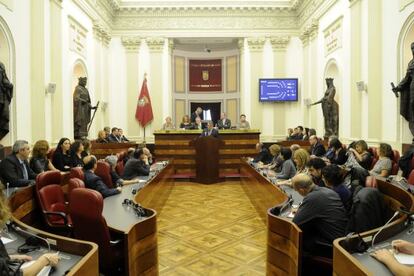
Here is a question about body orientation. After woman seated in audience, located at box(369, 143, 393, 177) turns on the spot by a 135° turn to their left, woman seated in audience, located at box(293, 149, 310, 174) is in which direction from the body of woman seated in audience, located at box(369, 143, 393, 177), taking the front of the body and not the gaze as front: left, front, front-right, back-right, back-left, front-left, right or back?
right

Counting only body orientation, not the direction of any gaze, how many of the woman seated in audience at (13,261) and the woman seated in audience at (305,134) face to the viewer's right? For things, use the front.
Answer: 1

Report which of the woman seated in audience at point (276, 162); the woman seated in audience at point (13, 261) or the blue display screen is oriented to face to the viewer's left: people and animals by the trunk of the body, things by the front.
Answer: the woman seated in audience at point (276, 162)

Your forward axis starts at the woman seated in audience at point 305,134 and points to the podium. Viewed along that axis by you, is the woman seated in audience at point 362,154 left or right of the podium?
left

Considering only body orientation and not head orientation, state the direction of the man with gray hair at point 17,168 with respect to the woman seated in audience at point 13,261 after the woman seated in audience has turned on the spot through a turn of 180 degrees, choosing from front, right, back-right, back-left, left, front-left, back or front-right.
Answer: right

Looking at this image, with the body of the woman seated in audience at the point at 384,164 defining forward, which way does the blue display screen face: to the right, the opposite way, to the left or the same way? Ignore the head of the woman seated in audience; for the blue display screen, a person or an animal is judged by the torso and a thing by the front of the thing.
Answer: to the left

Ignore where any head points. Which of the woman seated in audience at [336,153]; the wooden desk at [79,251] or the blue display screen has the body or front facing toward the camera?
the blue display screen

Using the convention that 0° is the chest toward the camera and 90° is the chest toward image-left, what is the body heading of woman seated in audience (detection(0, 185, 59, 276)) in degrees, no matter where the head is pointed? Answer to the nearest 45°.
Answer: approximately 270°

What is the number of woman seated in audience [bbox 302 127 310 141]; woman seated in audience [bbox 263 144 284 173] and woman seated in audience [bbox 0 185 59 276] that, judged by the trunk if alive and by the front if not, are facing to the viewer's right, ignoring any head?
1

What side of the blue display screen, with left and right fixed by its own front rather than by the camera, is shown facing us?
front

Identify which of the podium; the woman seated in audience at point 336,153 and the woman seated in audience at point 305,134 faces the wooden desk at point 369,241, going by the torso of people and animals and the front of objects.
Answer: the podium

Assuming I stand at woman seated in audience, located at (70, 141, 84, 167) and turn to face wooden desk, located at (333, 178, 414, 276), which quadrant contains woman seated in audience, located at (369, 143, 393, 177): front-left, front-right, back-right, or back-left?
front-left

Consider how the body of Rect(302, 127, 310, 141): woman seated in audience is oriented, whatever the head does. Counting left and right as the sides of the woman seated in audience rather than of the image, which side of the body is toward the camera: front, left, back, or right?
left

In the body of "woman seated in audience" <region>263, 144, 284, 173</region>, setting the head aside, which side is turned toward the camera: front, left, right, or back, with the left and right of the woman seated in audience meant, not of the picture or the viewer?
left

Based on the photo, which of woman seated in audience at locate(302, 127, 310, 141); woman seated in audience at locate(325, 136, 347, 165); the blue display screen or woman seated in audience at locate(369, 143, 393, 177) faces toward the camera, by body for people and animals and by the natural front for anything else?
the blue display screen
